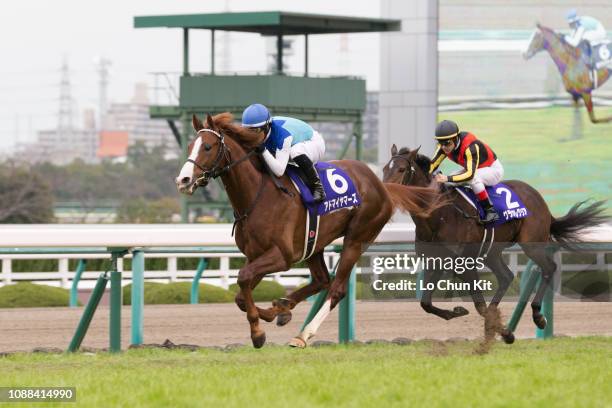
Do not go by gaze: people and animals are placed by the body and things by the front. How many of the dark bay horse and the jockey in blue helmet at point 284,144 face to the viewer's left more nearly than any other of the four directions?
2

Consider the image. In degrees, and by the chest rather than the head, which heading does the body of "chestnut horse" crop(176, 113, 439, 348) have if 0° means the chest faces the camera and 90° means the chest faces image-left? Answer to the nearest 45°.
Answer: approximately 45°

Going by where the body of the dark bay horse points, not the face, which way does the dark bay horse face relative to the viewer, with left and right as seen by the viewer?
facing to the left of the viewer

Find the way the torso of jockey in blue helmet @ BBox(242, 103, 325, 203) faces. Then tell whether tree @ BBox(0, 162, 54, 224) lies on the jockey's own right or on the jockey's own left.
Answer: on the jockey's own right

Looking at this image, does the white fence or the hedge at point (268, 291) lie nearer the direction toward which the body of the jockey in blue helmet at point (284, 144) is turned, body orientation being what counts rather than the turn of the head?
the white fence

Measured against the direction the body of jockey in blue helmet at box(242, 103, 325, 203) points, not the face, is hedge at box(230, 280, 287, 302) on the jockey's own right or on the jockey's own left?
on the jockey's own right

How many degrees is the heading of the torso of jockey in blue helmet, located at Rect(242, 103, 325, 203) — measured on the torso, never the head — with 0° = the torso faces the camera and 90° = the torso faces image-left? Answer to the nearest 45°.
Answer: approximately 90°

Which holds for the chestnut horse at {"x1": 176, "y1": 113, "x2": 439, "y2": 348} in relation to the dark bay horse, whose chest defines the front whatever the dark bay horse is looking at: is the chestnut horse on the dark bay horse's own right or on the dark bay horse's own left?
on the dark bay horse's own left

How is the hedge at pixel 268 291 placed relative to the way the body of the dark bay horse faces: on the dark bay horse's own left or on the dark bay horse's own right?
on the dark bay horse's own right

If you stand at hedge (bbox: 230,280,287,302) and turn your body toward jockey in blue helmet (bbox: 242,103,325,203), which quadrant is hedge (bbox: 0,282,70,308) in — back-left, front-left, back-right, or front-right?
front-right

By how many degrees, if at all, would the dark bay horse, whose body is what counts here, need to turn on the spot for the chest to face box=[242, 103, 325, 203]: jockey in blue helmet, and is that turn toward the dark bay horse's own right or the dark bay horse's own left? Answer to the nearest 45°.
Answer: approximately 45° to the dark bay horse's own left
